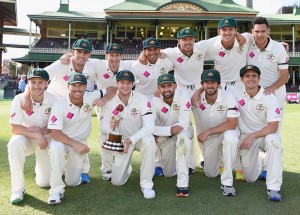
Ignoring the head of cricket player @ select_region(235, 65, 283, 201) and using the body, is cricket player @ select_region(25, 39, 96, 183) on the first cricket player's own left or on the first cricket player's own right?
on the first cricket player's own right

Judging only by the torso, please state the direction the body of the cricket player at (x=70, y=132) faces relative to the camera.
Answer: toward the camera

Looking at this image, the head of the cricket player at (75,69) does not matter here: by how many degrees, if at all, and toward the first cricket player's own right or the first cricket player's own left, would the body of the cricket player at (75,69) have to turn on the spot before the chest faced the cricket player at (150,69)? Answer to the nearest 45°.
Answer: approximately 90° to the first cricket player's own left

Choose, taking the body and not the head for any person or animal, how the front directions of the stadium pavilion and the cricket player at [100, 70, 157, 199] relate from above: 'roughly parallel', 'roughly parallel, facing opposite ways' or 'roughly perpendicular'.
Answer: roughly parallel

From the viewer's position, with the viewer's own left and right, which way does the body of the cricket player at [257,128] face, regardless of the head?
facing the viewer

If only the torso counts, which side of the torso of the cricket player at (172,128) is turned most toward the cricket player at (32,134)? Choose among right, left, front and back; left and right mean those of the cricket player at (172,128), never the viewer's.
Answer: right

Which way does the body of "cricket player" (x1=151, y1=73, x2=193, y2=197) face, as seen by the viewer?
toward the camera

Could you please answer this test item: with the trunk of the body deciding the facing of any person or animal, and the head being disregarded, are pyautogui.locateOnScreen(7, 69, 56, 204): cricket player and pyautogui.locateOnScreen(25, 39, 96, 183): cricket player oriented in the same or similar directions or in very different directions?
same or similar directions

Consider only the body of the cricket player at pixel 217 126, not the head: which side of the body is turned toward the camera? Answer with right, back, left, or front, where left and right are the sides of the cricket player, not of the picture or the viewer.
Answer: front

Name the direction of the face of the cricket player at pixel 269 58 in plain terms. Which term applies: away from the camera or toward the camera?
toward the camera

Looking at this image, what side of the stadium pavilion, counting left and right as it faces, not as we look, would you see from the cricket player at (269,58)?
front

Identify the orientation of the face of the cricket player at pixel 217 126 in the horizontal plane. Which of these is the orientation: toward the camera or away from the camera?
toward the camera

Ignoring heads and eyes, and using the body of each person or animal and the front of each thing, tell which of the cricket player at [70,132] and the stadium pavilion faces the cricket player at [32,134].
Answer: the stadium pavilion

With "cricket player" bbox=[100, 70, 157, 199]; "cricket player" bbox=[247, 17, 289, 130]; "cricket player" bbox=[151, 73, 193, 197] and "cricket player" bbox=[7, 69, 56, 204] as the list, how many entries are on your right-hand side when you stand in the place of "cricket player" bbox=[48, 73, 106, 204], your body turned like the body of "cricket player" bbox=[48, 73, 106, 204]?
1

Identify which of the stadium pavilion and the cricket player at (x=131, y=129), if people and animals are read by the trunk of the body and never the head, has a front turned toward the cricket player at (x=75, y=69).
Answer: the stadium pavilion
